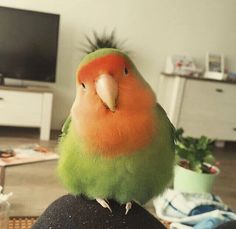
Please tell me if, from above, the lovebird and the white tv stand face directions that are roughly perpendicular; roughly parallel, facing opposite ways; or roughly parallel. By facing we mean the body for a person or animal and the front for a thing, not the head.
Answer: roughly parallel

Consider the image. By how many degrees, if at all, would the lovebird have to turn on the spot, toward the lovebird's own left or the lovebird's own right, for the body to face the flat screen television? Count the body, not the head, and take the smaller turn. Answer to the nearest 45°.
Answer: approximately 180°

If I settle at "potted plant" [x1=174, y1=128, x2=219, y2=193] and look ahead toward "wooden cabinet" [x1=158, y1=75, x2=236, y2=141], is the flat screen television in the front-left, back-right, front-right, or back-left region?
front-left

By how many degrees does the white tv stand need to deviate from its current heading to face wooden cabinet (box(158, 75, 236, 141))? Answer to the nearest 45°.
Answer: approximately 90° to its left

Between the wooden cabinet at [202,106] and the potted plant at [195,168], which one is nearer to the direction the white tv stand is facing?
the potted plant

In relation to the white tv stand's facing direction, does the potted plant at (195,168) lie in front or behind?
in front

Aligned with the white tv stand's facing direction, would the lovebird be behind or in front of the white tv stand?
in front

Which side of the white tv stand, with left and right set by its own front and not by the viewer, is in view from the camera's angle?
front

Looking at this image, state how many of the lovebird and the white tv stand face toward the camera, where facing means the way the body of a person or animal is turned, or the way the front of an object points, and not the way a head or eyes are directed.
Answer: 2

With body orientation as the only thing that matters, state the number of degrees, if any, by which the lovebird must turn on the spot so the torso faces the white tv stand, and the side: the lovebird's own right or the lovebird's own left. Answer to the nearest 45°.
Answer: approximately 180°

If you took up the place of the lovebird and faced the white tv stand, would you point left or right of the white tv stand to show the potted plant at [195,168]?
right

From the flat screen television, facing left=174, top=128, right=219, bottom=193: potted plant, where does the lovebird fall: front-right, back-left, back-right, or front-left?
front-right
